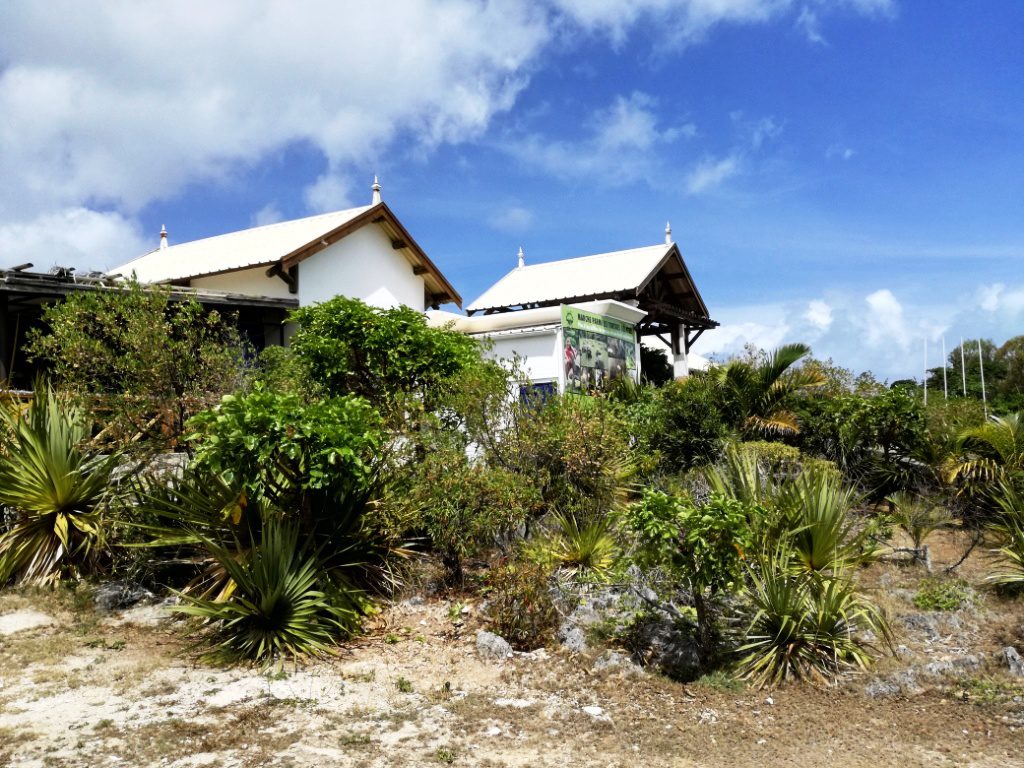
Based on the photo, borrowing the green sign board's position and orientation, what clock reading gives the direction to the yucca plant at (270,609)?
The yucca plant is roughly at 2 o'clock from the green sign board.

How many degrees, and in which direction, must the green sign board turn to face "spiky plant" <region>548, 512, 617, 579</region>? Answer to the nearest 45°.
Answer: approximately 45° to its right

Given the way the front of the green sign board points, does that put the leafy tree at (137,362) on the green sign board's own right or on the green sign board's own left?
on the green sign board's own right

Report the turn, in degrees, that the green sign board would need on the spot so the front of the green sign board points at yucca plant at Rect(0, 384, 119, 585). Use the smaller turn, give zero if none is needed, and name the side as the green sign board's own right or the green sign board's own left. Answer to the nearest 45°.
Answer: approximately 90° to the green sign board's own right

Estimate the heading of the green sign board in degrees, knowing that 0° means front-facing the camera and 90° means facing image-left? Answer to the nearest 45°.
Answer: approximately 315°

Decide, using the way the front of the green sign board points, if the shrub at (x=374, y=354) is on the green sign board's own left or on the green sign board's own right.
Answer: on the green sign board's own right

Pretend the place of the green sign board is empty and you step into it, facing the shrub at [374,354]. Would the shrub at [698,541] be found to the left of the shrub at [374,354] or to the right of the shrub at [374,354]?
left

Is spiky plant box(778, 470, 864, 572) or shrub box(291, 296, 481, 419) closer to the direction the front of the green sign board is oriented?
the spiky plant

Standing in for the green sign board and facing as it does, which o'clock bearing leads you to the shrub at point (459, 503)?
The shrub is roughly at 2 o'clock from the green sign board.
